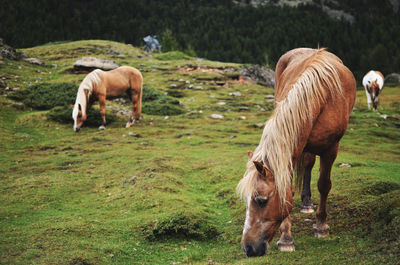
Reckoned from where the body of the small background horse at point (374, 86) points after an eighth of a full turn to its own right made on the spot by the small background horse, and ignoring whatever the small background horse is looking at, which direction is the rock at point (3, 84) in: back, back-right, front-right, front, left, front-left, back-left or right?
front

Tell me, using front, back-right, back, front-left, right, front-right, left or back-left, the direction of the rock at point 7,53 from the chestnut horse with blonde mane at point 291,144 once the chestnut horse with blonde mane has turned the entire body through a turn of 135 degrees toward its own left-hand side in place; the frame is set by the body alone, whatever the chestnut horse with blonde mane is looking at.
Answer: back-left

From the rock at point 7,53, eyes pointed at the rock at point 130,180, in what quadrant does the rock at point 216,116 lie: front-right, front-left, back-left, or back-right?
front-left

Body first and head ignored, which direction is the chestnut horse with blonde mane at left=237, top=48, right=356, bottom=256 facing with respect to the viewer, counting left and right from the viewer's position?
facing the viewer and to the left of the viewer

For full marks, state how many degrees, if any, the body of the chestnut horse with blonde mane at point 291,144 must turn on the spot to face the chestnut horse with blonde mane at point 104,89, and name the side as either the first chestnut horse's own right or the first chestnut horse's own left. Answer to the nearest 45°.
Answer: approximately 90° to the first chestnut horse's own right

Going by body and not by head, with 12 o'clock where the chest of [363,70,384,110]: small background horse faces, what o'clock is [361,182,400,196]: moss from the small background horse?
The moss is roughly at 12 o'clock from the small background horse.

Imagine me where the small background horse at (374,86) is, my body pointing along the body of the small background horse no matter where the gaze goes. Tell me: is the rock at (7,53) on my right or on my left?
on my right

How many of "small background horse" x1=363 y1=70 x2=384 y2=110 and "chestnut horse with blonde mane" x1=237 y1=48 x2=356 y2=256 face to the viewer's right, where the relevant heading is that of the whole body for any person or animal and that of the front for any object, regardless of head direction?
0

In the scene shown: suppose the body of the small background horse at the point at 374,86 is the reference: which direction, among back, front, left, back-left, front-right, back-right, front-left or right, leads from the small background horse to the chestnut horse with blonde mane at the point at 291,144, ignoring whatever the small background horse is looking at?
front

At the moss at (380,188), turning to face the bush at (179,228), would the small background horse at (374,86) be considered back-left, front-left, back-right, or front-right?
back-right

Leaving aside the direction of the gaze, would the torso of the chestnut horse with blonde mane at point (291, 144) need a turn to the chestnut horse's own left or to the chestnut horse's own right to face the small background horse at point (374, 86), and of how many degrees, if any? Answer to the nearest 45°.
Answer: approximately 135° to the chestnut horse's own right

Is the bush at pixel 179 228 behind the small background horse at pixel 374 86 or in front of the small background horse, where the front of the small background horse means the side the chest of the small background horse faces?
in front

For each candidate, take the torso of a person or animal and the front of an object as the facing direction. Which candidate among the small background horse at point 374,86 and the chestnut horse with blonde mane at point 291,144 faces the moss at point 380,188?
the small background horse

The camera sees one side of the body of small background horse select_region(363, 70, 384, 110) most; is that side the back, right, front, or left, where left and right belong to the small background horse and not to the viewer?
front
